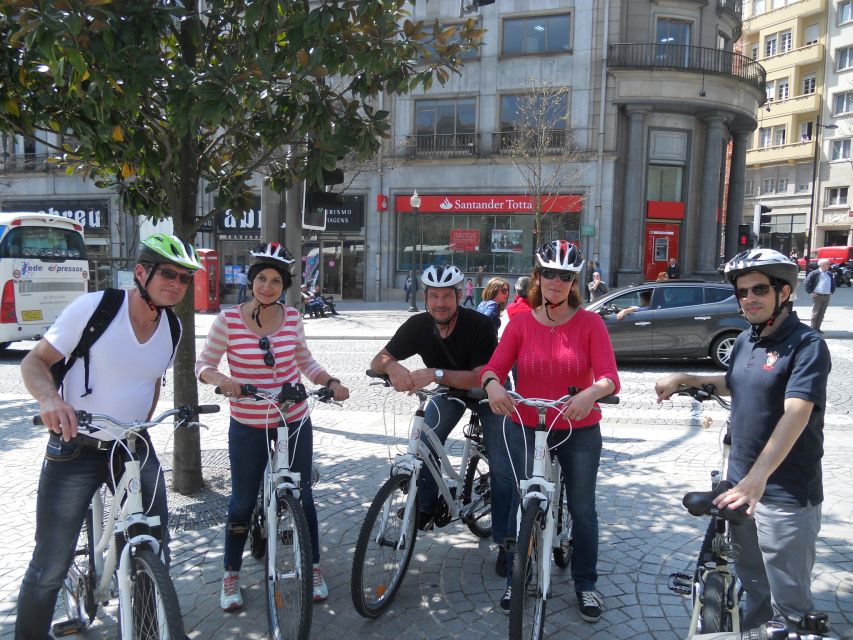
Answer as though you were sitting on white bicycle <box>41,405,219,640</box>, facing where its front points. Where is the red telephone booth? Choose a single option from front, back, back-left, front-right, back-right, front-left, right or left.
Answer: back-left

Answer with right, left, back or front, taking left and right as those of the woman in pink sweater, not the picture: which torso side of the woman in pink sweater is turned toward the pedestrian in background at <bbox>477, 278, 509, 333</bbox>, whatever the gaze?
back

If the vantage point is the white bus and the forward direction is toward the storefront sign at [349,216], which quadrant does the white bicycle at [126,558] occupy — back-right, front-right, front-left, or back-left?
back-right

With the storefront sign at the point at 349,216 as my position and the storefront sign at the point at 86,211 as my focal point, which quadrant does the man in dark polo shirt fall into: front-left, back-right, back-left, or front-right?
back-left

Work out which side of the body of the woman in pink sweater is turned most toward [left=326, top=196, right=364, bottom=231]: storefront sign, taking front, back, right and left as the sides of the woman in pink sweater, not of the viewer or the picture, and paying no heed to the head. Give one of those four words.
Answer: back

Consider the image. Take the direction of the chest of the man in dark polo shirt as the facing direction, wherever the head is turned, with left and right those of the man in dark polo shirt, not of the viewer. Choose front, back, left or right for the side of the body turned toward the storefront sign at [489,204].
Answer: right

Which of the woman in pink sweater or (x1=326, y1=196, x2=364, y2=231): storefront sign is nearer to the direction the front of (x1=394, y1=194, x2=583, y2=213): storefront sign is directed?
the woman in pink sweater

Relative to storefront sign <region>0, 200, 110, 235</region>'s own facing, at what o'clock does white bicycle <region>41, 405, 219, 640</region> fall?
The white bicycle is roughly at 12 o'clock from the storefront sign.

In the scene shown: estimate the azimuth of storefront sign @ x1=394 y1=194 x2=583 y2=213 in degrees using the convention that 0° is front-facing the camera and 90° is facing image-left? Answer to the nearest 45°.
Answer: approximately 0°

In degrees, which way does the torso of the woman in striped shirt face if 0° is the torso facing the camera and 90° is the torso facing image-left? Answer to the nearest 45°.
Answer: approximately 0°

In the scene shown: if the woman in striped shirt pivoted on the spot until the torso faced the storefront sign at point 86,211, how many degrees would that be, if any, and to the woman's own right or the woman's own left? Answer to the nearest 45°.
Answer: approximately 180°
